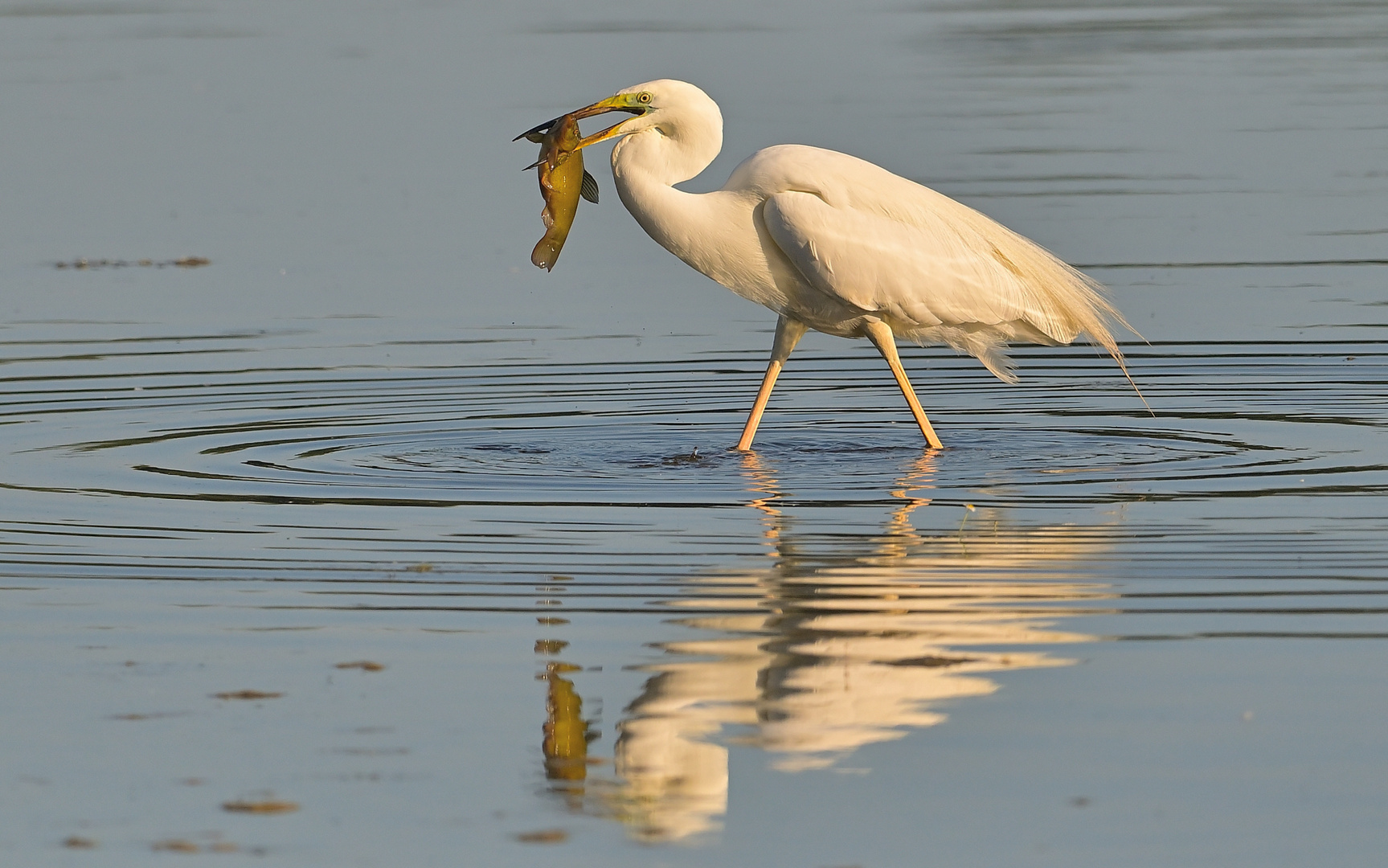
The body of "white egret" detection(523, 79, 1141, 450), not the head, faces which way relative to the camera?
to the viewer's left

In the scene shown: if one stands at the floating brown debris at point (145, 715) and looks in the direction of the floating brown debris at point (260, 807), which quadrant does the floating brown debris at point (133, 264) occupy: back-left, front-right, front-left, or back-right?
back-left

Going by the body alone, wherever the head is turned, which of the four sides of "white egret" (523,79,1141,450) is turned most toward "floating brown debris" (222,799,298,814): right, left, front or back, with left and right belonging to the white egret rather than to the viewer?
left

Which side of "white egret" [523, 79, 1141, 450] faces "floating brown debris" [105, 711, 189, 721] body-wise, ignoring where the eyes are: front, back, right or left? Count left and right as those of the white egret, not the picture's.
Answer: left

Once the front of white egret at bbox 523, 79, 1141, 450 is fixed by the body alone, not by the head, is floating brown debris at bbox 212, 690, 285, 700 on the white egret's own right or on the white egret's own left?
on the white egret's own left

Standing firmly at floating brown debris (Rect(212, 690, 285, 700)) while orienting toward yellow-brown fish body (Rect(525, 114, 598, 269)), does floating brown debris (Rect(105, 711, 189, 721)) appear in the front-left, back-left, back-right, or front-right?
back-left
